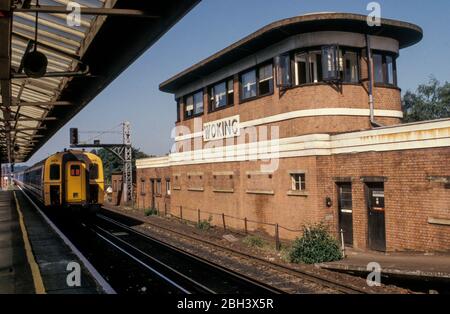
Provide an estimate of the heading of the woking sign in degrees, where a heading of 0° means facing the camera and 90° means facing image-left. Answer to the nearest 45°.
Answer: approximately 45°

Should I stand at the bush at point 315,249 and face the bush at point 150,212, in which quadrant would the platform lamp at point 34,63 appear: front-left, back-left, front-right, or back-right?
back-left

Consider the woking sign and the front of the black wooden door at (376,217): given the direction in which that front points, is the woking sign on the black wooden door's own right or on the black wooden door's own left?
on the black wooden door's own right

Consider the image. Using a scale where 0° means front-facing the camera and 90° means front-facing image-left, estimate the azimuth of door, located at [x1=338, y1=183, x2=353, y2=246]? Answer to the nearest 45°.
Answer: approximately 45°

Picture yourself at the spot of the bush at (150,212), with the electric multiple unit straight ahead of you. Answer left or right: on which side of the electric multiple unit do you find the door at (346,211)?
left

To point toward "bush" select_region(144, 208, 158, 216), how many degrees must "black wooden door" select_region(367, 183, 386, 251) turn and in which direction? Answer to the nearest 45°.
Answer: approximately 90° to its right

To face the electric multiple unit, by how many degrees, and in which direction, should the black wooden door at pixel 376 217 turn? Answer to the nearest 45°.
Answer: approximately 45° to its right

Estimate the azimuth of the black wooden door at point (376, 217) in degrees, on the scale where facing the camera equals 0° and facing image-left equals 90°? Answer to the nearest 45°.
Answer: approximately 45°
